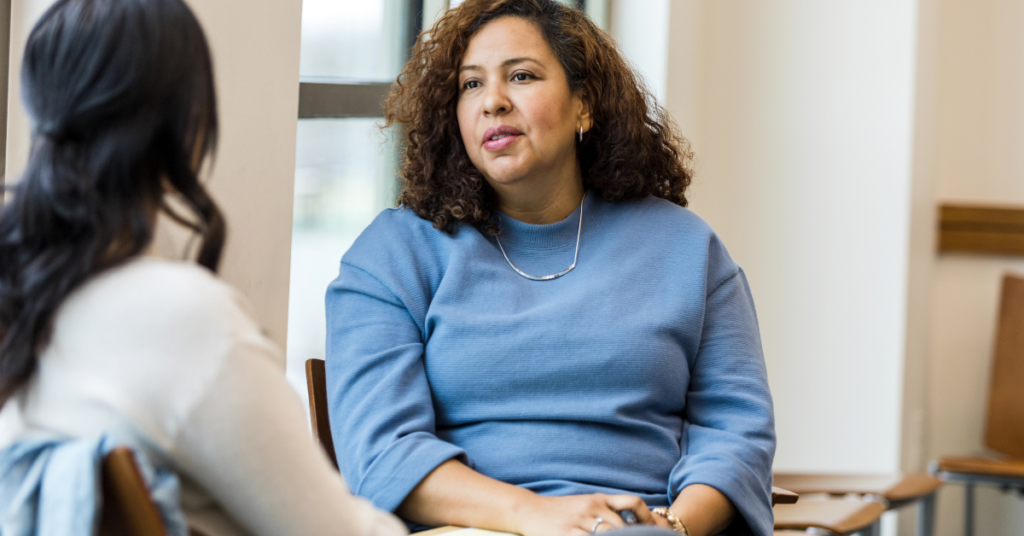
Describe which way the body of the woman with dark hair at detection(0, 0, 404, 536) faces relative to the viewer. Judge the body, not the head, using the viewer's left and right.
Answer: facing away from the viewer and to the right of the viewer

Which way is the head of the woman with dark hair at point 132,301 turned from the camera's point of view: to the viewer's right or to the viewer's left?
to the viewer's right

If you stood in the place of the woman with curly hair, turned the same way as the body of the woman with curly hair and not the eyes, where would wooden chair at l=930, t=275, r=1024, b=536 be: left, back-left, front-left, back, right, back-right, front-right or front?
back-left

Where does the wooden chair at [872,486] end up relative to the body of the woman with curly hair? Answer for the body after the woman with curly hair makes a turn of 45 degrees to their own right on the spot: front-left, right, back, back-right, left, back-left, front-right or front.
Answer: back

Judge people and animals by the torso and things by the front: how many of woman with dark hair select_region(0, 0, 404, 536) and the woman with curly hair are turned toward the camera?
1

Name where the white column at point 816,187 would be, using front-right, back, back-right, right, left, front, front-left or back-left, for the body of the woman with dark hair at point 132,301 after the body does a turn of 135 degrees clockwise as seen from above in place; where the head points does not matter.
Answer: back-left

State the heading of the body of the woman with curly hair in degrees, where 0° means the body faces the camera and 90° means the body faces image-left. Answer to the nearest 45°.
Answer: approximately 0°
